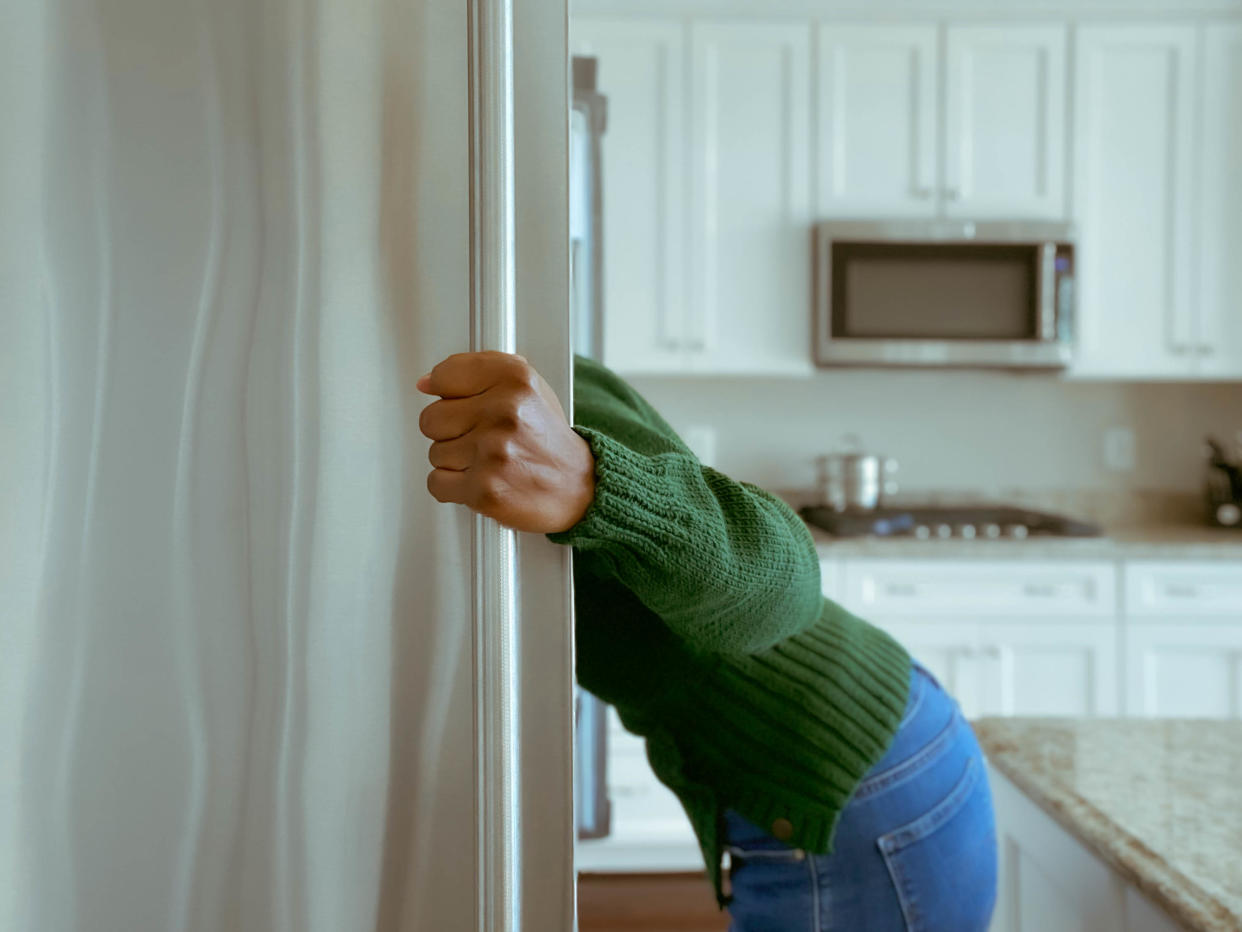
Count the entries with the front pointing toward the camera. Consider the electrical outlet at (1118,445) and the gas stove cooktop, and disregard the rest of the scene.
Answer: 2

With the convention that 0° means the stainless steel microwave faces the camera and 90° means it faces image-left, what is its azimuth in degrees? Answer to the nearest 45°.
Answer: approximately 0°

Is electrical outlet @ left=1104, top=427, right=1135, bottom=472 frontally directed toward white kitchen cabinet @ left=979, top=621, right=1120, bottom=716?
yes

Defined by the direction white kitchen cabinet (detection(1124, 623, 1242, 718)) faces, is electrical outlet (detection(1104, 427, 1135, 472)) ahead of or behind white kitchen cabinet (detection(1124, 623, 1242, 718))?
behind

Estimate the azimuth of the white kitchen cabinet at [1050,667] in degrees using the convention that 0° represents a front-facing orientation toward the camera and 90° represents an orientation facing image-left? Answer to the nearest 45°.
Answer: approximately 0°
